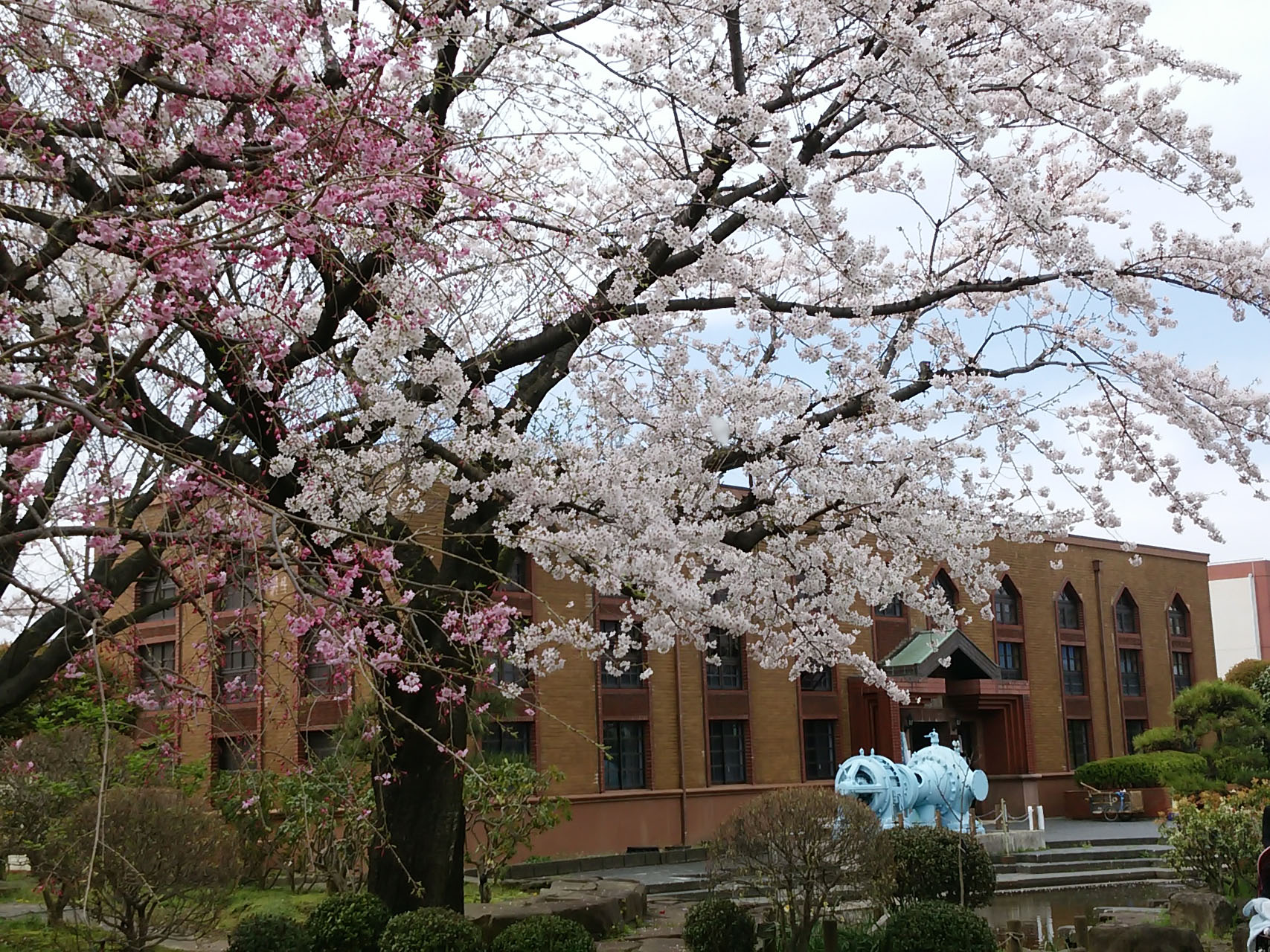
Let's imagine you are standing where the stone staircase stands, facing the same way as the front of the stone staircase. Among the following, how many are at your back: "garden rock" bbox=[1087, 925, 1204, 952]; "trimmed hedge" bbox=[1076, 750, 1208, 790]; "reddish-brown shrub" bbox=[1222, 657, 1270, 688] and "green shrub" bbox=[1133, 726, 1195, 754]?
3

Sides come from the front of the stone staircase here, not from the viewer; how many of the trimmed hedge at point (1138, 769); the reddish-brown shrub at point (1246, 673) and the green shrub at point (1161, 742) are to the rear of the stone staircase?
3

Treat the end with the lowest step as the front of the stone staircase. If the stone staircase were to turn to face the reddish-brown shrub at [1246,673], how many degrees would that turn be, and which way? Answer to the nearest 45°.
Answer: approximately 180°

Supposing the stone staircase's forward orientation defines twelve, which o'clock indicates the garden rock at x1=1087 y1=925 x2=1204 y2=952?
The garden rock is roughly at 12 o'clock from the stone staircase.

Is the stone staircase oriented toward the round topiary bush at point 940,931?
yes

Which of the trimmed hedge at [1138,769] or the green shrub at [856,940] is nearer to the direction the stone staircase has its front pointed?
the green shrub

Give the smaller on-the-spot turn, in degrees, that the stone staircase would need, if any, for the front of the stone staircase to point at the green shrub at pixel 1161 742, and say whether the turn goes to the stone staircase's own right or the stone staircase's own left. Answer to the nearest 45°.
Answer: approximately 180°

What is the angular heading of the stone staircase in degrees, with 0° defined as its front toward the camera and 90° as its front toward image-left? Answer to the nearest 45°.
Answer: approximately 0°

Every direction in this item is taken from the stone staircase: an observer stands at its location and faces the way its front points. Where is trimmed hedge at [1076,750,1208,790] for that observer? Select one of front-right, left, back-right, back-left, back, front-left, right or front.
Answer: back

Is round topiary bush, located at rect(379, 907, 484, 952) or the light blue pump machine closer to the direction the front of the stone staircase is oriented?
the round topiary bush
